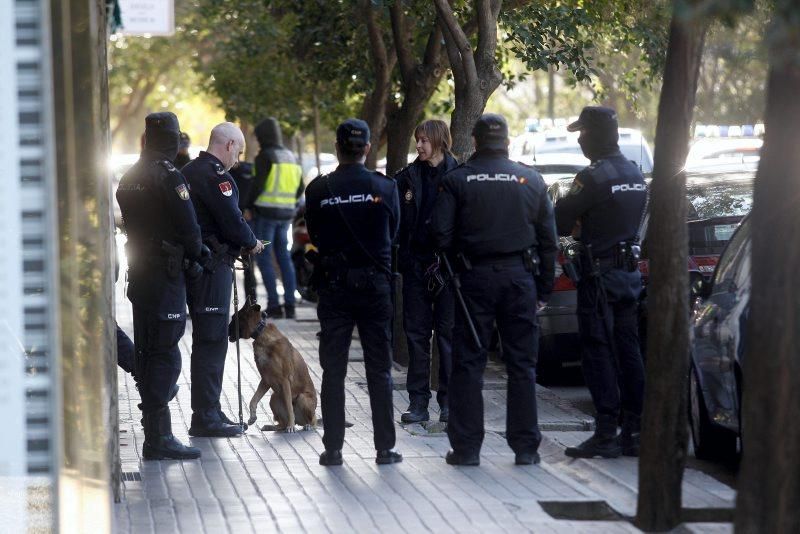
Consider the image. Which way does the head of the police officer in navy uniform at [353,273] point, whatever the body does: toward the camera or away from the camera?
away from the camera

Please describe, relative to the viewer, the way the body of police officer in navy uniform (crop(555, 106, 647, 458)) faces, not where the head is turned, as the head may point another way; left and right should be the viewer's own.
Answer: facing away from the viewer and to the left of the viewer

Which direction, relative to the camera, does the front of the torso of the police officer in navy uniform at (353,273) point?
away from the camera

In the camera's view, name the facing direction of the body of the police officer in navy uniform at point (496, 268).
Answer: away from the camera

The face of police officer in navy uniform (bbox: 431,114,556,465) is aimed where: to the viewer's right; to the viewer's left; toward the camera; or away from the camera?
away from the camera

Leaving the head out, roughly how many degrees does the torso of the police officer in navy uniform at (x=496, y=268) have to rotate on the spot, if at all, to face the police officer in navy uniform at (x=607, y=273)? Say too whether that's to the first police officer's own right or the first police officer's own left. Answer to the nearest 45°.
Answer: approximately 45° to the first police officer's own right

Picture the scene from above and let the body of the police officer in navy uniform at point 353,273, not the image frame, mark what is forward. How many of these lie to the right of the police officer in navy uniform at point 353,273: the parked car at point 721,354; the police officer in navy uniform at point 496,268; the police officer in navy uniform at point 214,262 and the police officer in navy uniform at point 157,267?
2

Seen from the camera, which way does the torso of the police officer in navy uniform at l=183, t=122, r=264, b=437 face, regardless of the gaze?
to the viewer's right
